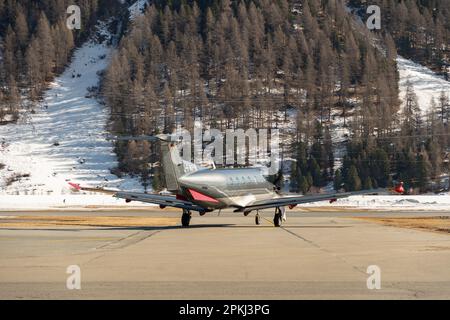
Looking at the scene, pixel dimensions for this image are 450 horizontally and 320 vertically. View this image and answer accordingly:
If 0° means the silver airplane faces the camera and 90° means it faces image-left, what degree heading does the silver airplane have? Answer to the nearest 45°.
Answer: approximately 225°
